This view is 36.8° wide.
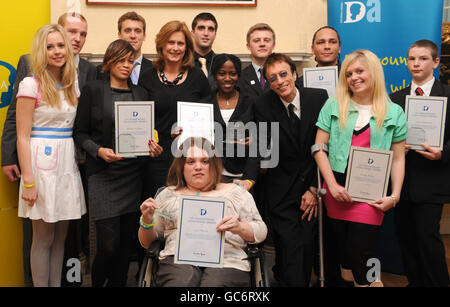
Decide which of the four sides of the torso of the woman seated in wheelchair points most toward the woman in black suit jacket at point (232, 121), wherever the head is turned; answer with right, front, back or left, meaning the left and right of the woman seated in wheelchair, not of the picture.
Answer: back

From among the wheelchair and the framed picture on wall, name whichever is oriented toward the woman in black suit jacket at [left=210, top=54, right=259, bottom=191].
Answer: the framed picture on wall

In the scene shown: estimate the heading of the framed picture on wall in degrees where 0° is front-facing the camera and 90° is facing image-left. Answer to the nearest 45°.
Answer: approximately 0°

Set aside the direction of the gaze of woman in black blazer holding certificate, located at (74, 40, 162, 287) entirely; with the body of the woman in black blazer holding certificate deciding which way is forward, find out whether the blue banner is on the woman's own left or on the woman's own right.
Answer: on the woman's own left

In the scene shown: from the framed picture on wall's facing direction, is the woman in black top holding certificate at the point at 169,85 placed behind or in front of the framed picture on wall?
in front

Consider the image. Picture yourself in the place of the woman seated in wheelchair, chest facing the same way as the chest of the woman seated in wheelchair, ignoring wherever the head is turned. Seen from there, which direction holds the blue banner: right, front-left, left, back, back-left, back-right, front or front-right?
back-left

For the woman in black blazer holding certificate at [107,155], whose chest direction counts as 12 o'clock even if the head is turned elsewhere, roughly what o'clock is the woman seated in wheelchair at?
The woman seated in wheelchair is roughly at 12 o'clock from the woman in black blazer holding certificate.
